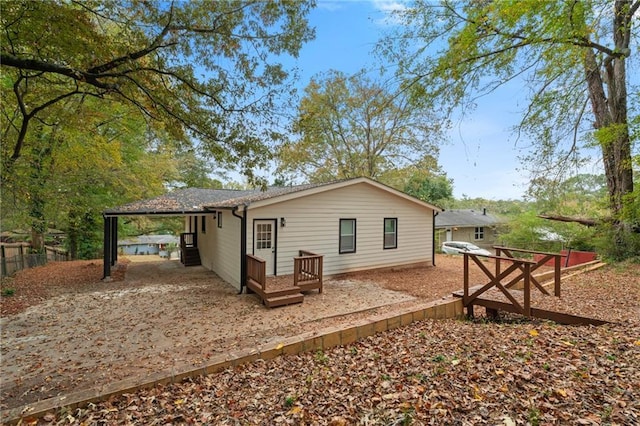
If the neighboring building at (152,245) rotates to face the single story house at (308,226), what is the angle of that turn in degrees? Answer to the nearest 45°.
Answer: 0° — it already faces it

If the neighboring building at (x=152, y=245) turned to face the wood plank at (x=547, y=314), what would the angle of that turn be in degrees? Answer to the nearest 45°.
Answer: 0° — it already faces it

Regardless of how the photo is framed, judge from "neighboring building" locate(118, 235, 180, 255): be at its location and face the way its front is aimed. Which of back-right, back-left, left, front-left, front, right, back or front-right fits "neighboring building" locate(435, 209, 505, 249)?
front-left

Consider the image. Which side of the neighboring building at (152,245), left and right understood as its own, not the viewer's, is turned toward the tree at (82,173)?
front

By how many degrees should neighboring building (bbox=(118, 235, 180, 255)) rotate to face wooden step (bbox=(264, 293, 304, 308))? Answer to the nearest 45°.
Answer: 0° — it already faces it

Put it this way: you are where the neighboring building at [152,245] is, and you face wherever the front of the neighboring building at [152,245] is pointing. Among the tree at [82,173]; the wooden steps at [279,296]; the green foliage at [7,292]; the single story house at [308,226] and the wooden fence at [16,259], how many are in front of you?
5

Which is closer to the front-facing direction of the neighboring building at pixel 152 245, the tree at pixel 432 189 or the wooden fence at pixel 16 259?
the wooden fence

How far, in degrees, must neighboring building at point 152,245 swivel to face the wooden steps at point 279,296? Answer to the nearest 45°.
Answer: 0° — it already faces it

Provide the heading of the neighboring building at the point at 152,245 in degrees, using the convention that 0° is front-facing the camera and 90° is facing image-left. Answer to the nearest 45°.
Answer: approximately 0°

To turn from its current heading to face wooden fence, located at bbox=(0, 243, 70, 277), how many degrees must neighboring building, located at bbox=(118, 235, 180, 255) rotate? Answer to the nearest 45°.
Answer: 0° — it already faces it

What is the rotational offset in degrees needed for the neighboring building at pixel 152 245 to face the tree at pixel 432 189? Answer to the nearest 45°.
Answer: approximately 45° to its left

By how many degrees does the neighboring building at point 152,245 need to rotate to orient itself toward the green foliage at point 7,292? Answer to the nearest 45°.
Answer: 0° — it already faces it
